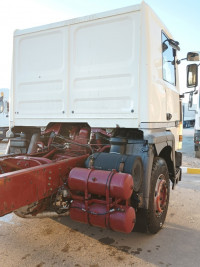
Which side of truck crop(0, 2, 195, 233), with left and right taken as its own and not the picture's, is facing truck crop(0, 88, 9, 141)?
left

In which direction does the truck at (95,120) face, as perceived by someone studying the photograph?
facing away from the viewer and to the right of the viewer
